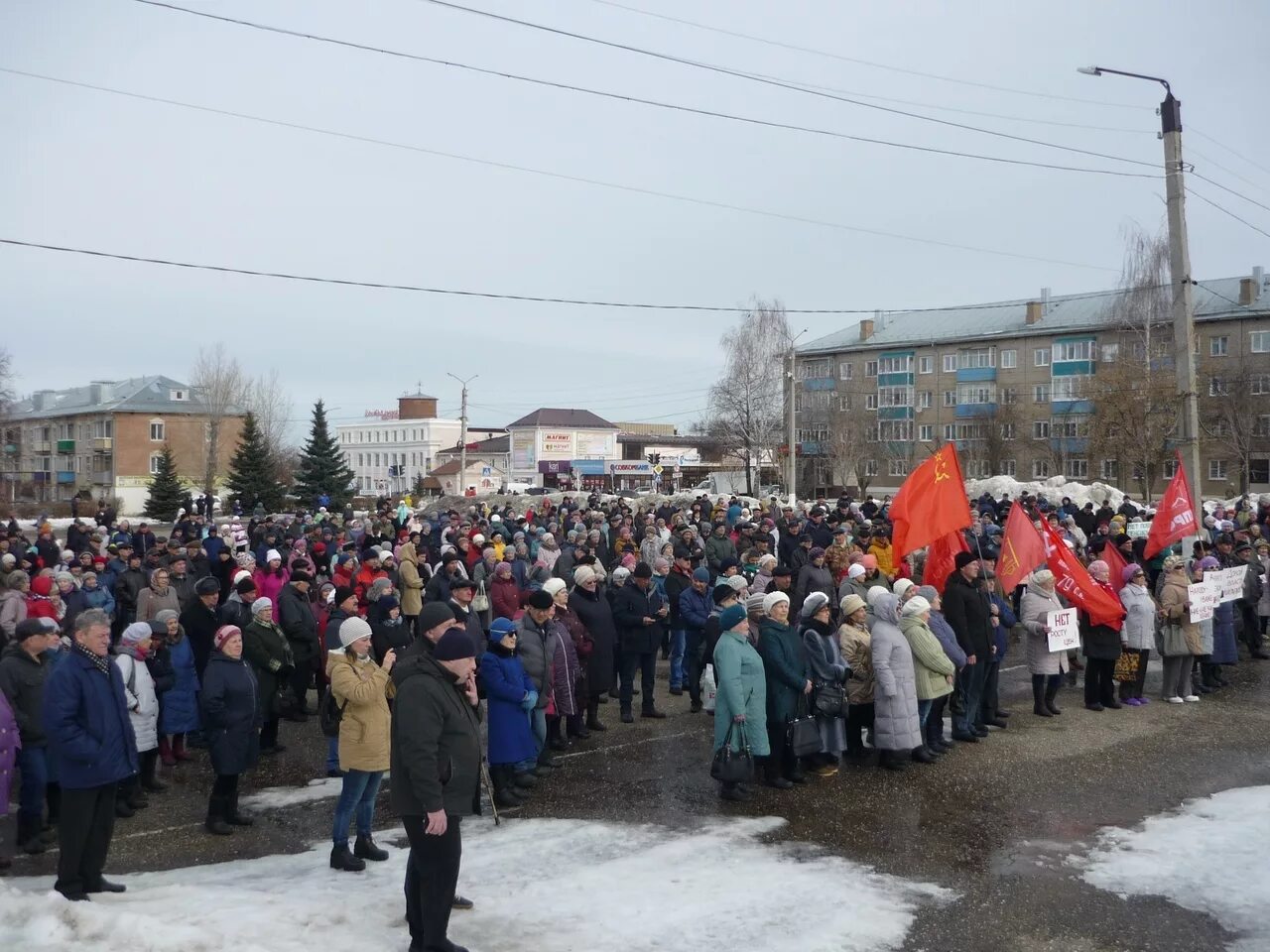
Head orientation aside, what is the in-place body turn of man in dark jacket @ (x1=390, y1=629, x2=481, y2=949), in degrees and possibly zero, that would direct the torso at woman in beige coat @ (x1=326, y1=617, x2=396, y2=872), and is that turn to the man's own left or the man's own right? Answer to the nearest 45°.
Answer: approximately 90° to the man's own left

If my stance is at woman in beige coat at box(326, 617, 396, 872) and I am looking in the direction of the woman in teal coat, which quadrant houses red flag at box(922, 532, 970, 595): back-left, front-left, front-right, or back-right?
front-left

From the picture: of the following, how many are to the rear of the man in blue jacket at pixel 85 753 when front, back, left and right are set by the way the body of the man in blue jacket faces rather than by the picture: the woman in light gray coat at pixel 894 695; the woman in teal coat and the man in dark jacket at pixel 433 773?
0

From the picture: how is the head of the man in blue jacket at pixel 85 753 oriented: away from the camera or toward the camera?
toward the camera

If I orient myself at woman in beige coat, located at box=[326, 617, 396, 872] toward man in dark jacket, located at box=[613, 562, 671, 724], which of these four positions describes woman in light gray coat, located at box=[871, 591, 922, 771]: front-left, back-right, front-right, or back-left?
front-right

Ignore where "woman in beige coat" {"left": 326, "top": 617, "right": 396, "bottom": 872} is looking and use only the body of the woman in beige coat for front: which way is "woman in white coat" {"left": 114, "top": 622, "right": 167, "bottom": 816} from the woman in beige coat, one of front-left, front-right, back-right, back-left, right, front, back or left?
back-left

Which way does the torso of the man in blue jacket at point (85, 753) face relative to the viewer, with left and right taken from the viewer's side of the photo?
facing the viewer and to the right of the viewer

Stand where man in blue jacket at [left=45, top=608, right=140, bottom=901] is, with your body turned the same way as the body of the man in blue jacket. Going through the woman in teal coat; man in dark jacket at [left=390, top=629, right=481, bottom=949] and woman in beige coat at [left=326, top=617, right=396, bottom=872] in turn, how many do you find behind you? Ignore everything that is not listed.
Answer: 0
